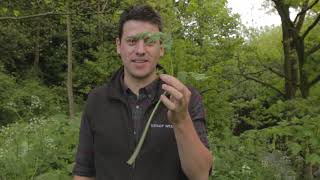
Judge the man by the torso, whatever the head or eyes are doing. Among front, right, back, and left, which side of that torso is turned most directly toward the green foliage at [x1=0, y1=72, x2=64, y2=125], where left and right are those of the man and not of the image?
back

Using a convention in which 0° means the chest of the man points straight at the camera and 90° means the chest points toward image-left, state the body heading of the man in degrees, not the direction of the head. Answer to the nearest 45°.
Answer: approximately 0°

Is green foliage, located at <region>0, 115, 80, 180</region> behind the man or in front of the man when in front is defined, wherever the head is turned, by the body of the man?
behind
